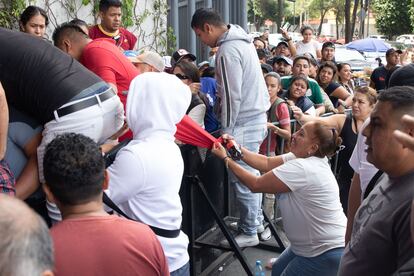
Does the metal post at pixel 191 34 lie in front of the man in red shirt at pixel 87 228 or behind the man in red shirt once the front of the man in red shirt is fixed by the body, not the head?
in front

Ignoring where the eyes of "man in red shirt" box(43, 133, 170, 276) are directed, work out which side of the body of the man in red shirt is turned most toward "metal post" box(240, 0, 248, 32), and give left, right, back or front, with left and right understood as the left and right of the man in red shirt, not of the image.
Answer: front

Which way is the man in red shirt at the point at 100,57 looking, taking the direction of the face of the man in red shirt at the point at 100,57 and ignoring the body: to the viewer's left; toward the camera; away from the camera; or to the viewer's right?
to the viewer's left

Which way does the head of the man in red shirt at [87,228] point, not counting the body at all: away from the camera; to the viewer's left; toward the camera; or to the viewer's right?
away from the camera

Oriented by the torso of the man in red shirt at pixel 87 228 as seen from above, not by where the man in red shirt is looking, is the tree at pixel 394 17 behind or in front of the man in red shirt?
in front

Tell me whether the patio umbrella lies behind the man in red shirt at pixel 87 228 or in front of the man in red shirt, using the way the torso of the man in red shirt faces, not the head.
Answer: in front

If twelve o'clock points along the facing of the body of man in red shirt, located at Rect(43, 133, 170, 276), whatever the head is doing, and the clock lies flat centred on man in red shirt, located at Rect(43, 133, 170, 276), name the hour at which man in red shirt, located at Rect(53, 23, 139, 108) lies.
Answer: man in red shirt, located at Rect(53, 23, 139, 108) is roughly at 12 o'clock from man in red shirt, located at Rect(43, 133, 170, 276).

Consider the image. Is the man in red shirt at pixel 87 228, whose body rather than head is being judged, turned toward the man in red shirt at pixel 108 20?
yes

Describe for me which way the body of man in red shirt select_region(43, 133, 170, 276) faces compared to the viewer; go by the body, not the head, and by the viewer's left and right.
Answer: facing away from the viewer
